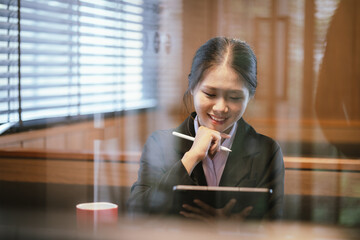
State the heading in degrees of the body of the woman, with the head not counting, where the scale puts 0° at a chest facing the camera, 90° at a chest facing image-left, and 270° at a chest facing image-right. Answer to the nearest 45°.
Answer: approximately 0°
